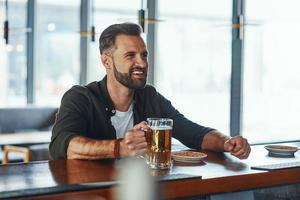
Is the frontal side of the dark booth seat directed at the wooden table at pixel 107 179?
yes

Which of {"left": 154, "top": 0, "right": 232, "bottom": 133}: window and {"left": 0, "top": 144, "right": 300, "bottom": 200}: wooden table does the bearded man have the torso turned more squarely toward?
the wooden table

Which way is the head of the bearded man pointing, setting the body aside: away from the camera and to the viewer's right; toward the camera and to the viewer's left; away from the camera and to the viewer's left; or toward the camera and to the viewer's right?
toward the camera and to the viewer's right

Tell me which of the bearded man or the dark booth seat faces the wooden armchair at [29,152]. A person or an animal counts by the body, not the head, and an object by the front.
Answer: the dark booth seat

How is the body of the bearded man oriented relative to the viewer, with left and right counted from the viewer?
facing the viewer and to the right of the viewer

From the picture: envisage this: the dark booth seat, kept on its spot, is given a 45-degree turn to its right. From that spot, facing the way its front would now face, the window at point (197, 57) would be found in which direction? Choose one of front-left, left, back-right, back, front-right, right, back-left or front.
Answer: left

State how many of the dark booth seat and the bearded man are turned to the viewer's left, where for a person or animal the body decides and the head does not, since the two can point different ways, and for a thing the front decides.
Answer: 0

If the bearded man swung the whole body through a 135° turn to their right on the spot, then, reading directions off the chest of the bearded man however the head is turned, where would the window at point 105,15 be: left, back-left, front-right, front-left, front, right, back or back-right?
right

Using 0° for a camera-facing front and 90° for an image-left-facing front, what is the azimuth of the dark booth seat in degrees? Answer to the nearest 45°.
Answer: approximately 0°
